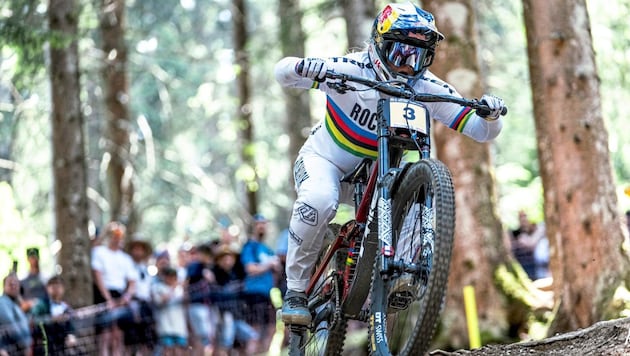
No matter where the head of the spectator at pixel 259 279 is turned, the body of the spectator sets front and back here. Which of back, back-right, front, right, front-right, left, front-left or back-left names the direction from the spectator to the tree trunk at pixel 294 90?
back-left

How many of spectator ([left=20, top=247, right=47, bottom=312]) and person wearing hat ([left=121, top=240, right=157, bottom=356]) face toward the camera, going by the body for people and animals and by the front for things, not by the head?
2

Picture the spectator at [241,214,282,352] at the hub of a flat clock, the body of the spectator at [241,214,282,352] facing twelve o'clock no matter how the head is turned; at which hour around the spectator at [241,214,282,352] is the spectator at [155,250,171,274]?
the spectator at [155,250,171,274] is roughly at 5 o'clock from the spectator at [241,214,282,352].

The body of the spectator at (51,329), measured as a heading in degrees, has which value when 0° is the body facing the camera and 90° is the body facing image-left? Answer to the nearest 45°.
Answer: approximately 315°

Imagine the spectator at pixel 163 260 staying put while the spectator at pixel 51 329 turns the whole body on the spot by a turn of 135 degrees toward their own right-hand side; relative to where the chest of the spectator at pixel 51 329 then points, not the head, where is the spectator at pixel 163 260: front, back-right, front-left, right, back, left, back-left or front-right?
back-right
